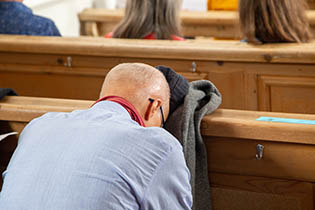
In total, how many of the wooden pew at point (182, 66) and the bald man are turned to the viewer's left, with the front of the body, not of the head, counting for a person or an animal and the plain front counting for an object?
0

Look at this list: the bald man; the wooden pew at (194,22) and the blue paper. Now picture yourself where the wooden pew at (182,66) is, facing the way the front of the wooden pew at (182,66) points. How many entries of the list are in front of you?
1

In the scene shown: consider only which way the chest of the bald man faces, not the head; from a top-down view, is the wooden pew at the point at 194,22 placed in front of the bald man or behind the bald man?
in front

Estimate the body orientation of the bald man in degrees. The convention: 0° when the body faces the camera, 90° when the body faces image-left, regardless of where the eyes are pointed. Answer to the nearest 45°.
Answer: approximately 225°

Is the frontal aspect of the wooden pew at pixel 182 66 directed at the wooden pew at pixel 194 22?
yes

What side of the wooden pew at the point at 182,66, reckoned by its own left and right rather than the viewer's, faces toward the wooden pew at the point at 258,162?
back

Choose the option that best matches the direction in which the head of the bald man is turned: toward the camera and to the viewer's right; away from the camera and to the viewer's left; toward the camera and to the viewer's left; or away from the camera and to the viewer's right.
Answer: away from the camera and to the viewer's right

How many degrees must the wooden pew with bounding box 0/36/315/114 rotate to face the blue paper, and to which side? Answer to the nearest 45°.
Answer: approximately 180°

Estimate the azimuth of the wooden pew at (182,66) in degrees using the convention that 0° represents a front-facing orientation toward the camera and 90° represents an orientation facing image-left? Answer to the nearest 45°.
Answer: approximately 180°
